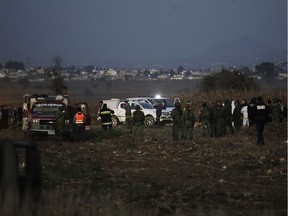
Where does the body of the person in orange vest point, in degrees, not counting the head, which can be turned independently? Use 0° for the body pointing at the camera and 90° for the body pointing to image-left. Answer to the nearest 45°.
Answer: approximately 180°

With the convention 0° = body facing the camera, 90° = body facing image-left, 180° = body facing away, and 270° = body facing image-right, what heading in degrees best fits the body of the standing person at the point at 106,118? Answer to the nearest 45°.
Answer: approximately 180°

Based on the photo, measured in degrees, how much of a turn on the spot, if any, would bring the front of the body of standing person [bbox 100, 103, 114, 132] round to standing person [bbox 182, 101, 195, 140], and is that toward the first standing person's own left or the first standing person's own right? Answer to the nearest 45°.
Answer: approximately 135° to the first standing person's own right

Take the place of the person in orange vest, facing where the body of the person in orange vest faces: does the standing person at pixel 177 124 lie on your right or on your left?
on your right
